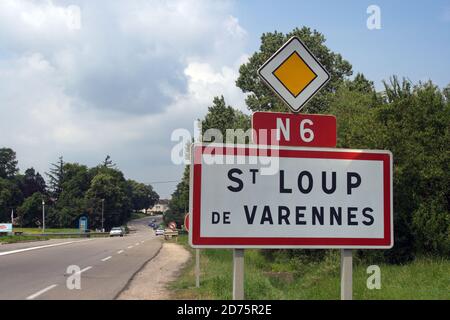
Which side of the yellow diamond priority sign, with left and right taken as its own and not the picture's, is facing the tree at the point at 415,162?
back

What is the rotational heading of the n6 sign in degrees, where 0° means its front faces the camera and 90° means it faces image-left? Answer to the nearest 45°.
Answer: approximately 0°

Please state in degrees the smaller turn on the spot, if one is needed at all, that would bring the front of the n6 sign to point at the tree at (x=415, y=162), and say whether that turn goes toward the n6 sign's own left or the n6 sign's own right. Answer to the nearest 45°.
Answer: approximately 180°

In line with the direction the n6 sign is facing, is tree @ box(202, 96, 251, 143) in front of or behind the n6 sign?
behind

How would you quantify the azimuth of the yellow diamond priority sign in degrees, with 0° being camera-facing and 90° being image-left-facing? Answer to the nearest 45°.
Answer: approximately 0°

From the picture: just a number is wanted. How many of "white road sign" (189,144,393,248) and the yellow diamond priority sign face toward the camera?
2

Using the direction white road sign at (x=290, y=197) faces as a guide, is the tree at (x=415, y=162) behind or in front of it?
behind

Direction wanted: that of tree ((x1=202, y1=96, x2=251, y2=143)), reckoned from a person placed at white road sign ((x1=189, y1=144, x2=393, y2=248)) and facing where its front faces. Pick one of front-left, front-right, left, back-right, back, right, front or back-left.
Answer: back

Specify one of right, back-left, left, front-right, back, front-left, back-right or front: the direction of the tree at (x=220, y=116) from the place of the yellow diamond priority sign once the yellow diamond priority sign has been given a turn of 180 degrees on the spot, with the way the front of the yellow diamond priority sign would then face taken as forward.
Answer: front
